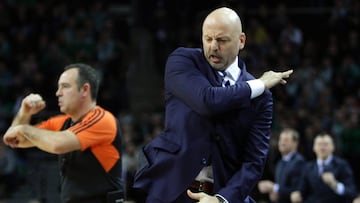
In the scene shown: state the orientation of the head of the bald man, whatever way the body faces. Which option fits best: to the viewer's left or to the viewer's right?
to the viewer's left

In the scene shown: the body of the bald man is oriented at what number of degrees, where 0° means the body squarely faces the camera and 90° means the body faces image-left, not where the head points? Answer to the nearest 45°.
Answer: approximately 0°

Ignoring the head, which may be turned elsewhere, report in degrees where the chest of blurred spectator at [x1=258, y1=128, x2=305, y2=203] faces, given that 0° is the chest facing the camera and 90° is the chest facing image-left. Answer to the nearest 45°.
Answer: approximately 45°

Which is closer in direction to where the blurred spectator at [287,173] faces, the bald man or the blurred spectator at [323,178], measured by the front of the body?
the bald man
